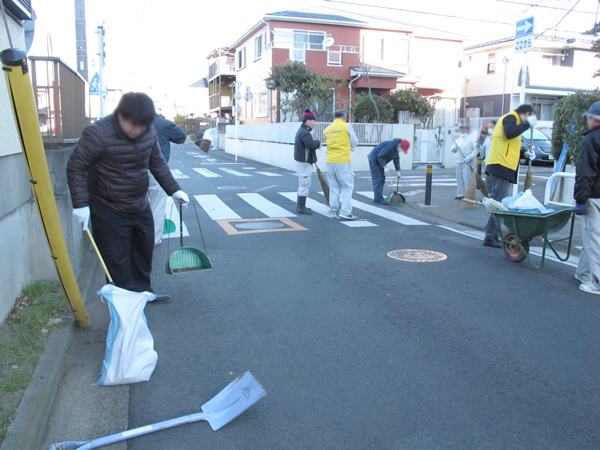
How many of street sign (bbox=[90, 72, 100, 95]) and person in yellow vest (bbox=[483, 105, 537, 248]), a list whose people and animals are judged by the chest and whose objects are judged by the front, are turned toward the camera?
1

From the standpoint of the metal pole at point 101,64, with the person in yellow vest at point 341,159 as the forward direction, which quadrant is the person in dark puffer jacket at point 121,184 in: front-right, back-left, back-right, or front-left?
front-right

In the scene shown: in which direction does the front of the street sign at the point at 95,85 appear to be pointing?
toward the camera

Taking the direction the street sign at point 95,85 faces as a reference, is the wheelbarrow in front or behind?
in front

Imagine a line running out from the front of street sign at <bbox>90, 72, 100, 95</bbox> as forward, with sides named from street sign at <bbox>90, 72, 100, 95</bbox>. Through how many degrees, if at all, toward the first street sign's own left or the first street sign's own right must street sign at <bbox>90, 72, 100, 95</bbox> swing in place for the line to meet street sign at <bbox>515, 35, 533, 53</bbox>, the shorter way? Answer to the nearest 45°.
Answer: approximately 45° to the first street sign's own left

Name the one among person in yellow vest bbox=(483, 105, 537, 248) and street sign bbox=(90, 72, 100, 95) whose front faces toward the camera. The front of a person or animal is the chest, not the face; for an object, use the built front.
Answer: the street sign

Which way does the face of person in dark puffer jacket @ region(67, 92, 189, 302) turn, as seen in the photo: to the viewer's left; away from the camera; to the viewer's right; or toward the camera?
toward the camera

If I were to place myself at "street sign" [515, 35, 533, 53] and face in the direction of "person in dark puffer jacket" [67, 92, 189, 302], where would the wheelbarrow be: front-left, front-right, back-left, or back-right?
front-left

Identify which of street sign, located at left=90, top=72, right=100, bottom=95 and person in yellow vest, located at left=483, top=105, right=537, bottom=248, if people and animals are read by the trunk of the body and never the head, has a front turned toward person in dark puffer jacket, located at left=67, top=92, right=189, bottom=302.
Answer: the street sign

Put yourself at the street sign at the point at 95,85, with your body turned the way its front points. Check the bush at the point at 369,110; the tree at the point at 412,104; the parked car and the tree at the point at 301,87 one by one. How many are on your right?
0
